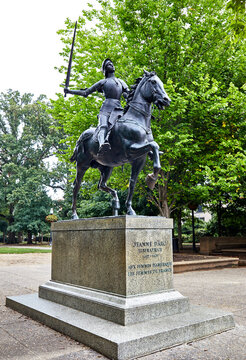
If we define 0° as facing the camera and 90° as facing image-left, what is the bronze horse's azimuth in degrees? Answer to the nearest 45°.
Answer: approximately 315°

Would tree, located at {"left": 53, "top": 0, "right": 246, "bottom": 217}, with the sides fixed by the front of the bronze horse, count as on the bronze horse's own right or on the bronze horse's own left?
on the bronze horse's own left

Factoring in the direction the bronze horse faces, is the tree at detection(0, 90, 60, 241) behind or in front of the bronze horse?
behind

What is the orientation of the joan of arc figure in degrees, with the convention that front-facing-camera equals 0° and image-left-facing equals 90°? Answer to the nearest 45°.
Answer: approximately 315°

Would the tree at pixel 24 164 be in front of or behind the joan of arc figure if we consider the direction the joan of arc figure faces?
behind

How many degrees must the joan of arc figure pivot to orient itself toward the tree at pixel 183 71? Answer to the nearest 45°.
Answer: approximately 90° to its left
